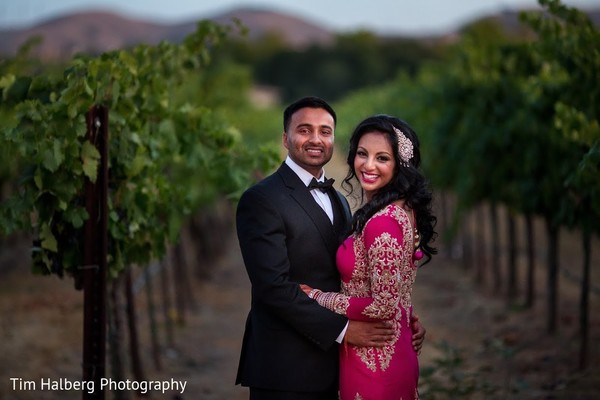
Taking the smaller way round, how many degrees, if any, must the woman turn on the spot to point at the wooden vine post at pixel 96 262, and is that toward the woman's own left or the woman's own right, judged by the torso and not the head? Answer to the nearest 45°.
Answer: approximately 45° to the woman's own right

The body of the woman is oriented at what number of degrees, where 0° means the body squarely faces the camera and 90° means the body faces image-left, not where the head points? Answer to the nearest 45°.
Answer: approximately 90°

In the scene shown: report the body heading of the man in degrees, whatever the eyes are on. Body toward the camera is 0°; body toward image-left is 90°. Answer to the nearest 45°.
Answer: approximately 315°
